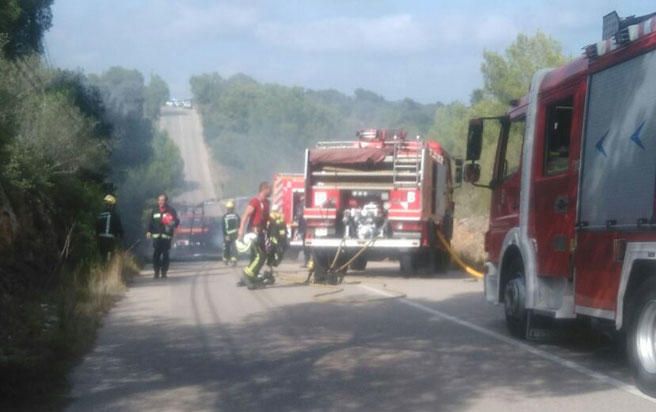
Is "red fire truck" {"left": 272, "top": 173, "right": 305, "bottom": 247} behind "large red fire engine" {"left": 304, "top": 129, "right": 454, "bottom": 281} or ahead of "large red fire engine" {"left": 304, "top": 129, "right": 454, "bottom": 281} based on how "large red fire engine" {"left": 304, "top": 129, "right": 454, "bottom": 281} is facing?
ahead

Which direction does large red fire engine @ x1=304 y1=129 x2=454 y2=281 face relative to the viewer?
away from the camera

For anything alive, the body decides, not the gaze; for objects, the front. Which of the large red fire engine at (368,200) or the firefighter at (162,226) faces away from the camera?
the large red fire engine

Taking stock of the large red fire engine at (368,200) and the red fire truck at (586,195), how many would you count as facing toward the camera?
0

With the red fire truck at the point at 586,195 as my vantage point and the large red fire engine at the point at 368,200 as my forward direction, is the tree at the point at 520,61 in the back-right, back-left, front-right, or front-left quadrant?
front-right

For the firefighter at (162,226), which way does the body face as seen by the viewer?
toward the camera

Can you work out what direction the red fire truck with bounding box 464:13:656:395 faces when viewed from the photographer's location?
facing away from the viewer and to the left of the viewer
